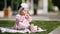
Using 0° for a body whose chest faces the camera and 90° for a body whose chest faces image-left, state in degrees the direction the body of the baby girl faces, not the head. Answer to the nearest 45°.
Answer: approximately 315°
